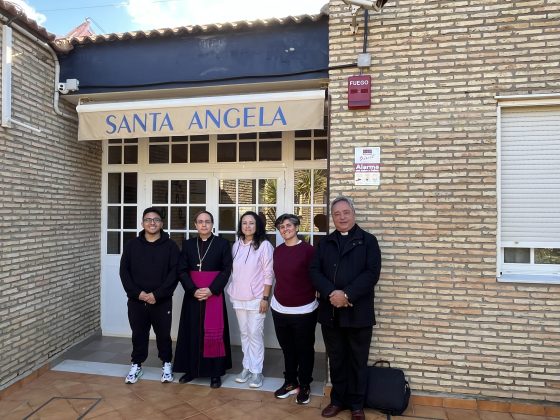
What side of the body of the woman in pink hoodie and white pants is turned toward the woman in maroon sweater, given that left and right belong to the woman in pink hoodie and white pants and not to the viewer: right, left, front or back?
left

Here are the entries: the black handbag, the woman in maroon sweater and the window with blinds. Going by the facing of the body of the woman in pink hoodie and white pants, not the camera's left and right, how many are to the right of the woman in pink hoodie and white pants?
0

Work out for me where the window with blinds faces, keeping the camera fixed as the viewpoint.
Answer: facing the viewer

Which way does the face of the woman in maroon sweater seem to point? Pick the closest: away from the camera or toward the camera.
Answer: toward the camera

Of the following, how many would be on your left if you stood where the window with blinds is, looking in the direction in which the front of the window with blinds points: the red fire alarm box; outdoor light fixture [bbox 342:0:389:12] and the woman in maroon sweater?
0

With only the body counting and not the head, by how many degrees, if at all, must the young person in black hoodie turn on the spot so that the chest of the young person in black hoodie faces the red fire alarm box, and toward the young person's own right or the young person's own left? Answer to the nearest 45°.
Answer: approximately 45° to the young person's own left

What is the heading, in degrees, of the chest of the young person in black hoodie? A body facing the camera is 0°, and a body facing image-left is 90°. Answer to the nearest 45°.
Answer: approximately 0°

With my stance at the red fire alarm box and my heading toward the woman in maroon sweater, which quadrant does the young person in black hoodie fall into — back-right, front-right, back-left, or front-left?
front-right

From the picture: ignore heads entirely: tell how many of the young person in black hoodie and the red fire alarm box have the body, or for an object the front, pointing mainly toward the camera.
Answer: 2

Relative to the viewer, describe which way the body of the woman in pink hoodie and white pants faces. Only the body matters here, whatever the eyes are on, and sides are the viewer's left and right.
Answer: facing the viewer and to the left of the viewer

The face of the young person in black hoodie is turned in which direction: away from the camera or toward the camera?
toward the camera

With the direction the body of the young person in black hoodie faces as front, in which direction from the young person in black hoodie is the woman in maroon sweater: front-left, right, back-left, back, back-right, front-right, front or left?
front-left

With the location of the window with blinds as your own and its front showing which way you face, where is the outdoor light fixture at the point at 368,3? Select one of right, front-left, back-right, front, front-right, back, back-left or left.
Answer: front-right
